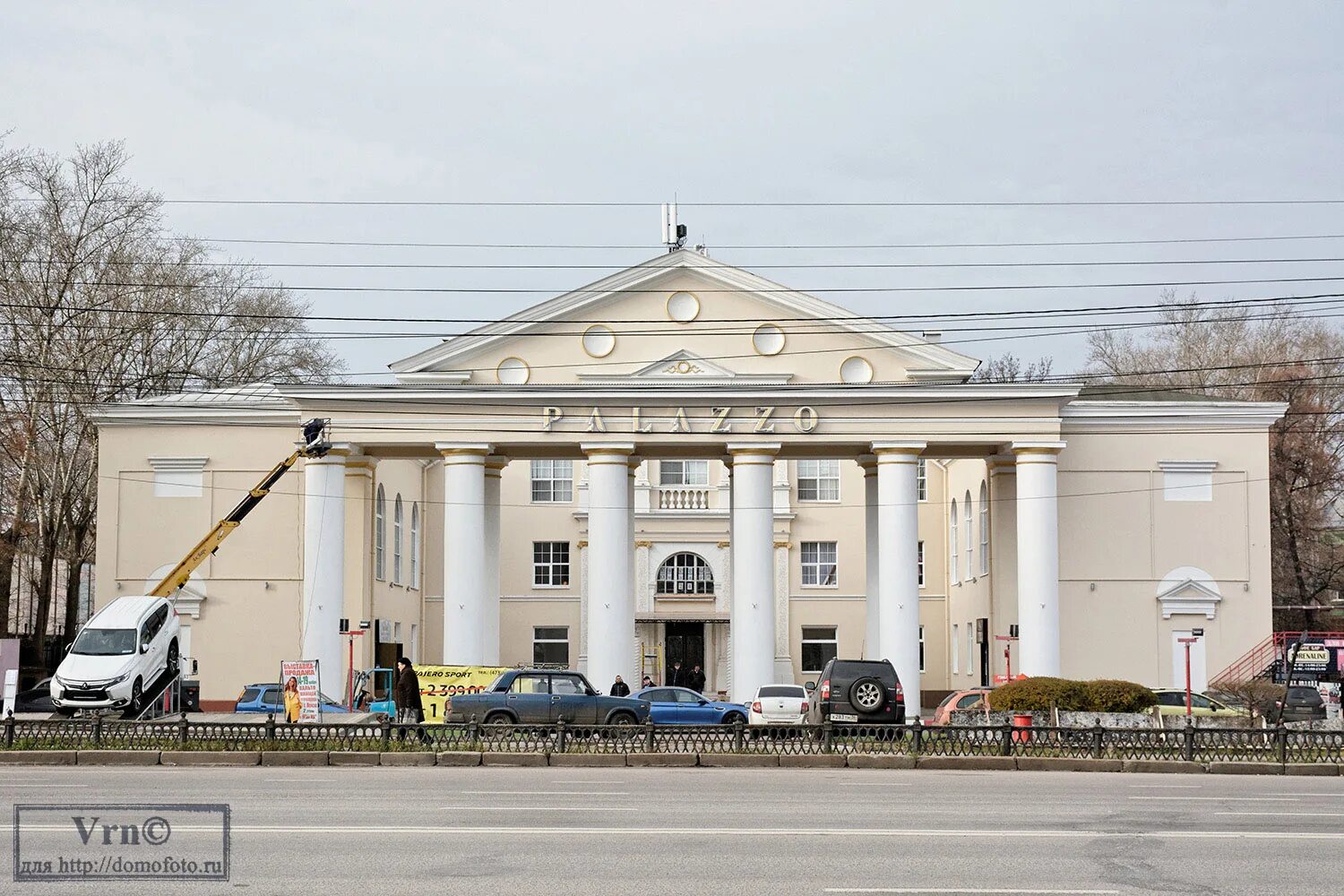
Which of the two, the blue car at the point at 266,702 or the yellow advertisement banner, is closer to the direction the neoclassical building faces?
the yellow advertisement banner

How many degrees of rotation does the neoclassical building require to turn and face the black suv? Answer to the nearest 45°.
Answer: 0° — it already faces it

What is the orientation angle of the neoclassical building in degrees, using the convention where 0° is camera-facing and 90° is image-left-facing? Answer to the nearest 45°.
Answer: approximately 0°

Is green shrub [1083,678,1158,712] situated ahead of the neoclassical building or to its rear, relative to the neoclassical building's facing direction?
ahead

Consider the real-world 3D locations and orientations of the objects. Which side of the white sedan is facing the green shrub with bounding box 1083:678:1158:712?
right

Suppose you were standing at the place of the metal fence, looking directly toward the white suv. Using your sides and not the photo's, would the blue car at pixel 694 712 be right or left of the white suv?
right

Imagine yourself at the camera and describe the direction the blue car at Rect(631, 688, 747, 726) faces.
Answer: facing to the right of the viewer

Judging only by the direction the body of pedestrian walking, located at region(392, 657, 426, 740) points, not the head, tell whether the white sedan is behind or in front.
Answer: behind

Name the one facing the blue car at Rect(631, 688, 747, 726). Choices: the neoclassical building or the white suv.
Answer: the neoclassical building

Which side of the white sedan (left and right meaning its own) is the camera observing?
back

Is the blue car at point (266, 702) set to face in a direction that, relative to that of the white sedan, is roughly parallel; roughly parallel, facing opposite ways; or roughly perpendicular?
roughly perpendicular

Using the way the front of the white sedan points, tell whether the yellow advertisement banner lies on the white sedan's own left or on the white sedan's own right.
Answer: on the white sedan's own left

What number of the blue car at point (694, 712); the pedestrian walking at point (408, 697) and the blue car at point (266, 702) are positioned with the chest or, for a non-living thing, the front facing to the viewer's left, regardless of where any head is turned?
1

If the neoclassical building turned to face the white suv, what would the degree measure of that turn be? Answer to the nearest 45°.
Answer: approximately 45° to its right
